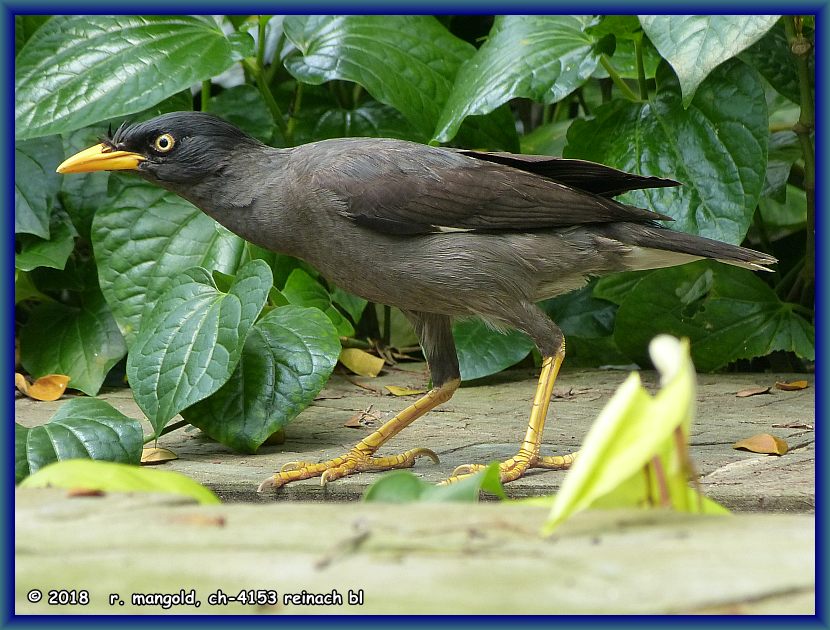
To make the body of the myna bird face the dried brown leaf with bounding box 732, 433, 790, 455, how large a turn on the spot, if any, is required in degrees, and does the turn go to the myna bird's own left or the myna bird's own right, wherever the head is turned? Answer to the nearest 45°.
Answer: approximately 180°

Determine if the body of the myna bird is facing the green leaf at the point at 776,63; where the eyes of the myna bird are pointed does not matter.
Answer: no

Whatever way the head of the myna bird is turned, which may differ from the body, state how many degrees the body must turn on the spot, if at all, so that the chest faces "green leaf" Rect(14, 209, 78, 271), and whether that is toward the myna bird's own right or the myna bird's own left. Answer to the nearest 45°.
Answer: approximately 45° to the myna bird's own right

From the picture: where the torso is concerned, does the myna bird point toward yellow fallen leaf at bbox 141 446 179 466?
yes

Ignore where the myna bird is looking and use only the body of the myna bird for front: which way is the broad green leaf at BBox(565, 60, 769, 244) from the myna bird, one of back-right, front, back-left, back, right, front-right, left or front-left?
back-right

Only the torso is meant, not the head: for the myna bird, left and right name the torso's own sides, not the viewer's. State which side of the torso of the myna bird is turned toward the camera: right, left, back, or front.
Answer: left

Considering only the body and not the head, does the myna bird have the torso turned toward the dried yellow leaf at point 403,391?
no

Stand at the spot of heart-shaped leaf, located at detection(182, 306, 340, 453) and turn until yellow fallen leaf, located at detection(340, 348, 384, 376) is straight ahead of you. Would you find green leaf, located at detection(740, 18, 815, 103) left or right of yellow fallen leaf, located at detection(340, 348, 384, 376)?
right

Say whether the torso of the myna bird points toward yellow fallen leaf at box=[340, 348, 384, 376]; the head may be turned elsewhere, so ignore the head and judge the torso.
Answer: no

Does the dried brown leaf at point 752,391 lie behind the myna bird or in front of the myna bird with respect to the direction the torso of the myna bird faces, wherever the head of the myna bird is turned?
behind

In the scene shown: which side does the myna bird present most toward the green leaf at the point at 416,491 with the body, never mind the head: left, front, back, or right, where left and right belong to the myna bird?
left

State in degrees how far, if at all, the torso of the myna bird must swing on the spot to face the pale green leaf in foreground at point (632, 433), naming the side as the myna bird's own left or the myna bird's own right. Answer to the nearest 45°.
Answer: approximately 90° to the myna bird's own left

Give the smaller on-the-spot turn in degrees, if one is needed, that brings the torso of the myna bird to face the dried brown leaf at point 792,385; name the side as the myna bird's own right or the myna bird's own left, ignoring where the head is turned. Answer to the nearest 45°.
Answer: approximately 135° to the myna bird's own right

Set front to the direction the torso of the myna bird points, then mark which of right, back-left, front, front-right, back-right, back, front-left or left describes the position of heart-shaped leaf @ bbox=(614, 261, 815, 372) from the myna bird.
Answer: back-right

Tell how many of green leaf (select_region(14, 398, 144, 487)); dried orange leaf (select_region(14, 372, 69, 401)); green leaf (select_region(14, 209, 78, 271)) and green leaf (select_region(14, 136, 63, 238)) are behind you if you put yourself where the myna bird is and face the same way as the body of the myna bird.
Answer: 0
